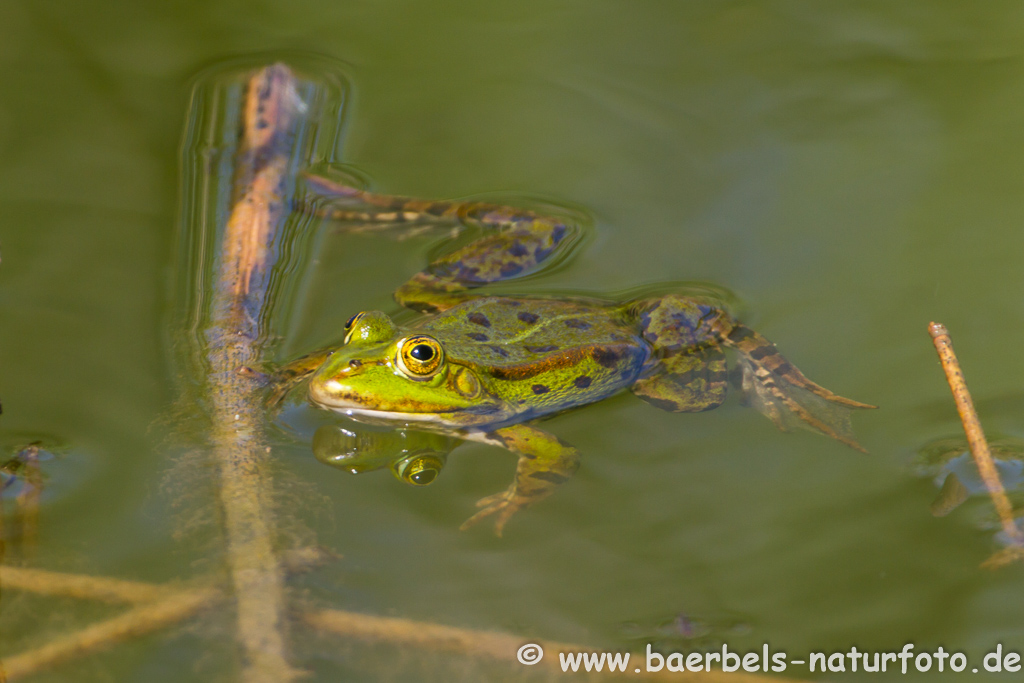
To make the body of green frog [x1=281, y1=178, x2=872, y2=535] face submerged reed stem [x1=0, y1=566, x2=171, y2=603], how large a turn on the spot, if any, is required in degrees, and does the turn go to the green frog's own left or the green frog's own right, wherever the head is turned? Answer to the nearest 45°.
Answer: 0° — it already faces it

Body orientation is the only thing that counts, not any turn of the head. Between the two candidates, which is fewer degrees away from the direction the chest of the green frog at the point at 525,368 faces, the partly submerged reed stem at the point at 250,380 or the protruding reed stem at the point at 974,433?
the partly submerged reed stem

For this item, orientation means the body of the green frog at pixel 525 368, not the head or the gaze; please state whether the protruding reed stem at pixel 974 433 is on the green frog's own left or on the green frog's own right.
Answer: on the green frog's own left

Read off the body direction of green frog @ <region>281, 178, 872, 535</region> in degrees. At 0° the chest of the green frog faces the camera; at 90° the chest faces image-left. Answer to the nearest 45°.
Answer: approximately 45°
